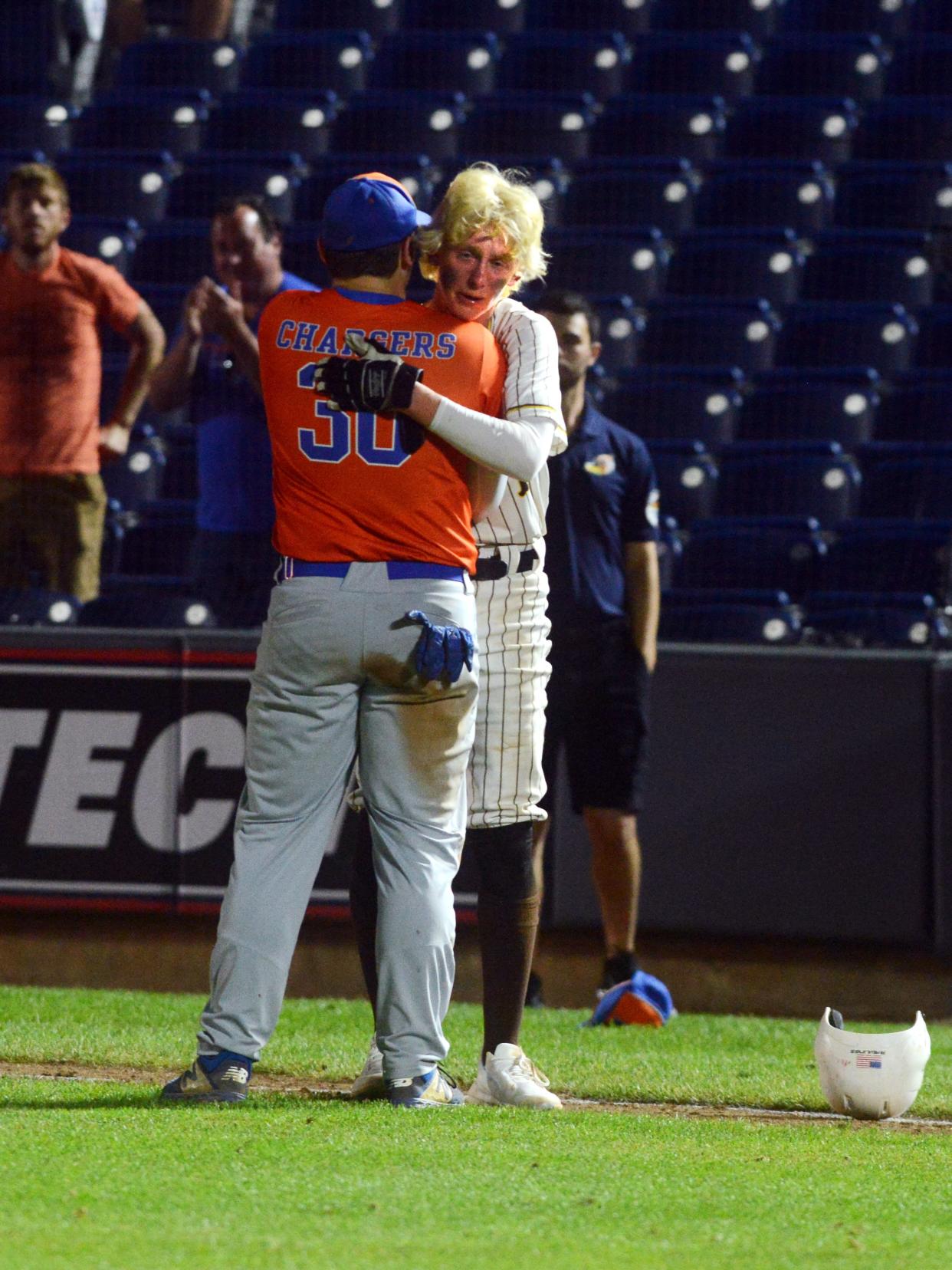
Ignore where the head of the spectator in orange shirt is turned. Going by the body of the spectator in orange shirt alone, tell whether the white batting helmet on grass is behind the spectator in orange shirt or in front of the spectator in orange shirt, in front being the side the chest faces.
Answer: in front

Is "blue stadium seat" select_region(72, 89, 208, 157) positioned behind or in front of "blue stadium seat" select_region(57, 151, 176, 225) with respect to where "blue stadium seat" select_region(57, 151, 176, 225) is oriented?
behind

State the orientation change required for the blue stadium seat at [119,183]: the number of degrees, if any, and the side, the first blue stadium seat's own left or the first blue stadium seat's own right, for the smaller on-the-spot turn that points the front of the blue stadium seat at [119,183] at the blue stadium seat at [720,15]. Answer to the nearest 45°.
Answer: approximately 135° to the first blue stadium seat's own left

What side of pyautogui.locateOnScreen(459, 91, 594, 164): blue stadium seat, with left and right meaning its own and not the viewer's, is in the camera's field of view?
front

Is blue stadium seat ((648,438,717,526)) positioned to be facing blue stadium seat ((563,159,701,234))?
no

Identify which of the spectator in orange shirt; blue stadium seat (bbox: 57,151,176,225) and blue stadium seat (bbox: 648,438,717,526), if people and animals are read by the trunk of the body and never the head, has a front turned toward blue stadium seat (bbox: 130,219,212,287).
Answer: blue stadium seat (bbox: 57,151,176,225)

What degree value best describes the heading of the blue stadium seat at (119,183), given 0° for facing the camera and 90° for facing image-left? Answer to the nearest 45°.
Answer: approximately 0°

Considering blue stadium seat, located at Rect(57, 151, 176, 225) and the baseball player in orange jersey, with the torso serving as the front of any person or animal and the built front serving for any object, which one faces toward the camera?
the blue stadium seat

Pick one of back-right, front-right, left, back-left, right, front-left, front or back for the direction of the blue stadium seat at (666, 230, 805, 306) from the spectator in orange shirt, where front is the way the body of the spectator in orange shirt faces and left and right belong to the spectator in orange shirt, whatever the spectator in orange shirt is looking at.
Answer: back-left

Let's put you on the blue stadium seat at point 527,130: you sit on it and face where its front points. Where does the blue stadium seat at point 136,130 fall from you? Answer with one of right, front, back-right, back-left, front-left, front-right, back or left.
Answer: right

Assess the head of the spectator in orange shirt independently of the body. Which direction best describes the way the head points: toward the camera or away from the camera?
toward the camera

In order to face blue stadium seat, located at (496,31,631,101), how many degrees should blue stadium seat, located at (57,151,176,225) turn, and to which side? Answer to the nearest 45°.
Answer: approximately 135° to its left

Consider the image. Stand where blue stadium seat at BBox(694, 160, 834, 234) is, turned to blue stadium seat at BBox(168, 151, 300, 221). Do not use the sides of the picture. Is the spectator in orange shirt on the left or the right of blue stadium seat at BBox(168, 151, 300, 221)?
left

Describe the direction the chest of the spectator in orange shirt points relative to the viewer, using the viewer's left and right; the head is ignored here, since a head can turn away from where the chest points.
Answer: facing the viewer

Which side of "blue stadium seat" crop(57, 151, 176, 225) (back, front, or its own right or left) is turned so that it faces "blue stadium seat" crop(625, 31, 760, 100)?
left

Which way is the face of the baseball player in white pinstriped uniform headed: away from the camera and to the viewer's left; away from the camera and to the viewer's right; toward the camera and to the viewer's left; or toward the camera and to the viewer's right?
toward the camera and to the viewer's left

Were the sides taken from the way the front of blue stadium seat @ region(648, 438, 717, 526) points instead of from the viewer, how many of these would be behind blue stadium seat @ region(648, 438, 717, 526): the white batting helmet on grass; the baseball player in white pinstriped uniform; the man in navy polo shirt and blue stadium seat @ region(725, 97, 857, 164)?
1

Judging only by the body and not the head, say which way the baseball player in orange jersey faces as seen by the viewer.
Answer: away from the camera

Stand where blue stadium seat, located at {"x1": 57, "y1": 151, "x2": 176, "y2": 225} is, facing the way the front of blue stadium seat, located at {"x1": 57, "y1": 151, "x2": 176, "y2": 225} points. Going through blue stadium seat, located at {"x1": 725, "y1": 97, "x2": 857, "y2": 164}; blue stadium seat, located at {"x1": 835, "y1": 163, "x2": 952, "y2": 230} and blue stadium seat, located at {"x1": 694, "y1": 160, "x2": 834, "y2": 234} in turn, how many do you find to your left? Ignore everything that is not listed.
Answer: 3

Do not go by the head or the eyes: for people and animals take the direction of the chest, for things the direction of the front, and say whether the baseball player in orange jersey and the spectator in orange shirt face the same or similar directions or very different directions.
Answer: very different directions

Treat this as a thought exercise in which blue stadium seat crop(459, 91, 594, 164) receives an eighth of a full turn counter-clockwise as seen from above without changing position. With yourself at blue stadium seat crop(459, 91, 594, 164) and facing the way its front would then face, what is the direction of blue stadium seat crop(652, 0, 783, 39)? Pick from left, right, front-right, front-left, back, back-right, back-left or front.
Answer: left

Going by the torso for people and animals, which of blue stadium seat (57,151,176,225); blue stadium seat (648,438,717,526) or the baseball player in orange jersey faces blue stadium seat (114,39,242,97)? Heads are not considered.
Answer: the baseball player in orange jersey

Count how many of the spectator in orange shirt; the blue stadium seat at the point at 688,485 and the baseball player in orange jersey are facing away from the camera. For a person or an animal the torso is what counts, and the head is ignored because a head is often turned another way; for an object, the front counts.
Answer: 1

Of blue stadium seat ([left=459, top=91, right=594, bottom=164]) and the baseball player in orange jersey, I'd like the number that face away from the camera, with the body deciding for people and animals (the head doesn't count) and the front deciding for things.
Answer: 1

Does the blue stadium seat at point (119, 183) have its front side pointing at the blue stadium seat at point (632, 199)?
no
